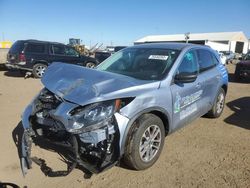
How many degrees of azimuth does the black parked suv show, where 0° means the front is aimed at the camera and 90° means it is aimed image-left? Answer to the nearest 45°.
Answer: approximately 225°

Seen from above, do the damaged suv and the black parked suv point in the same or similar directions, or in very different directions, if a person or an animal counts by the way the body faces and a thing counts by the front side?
very different directions

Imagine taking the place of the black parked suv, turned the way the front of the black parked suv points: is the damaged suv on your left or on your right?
on your right

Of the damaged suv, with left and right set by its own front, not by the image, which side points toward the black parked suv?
right

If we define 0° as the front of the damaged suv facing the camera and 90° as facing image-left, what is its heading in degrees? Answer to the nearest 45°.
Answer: approximately 45°
